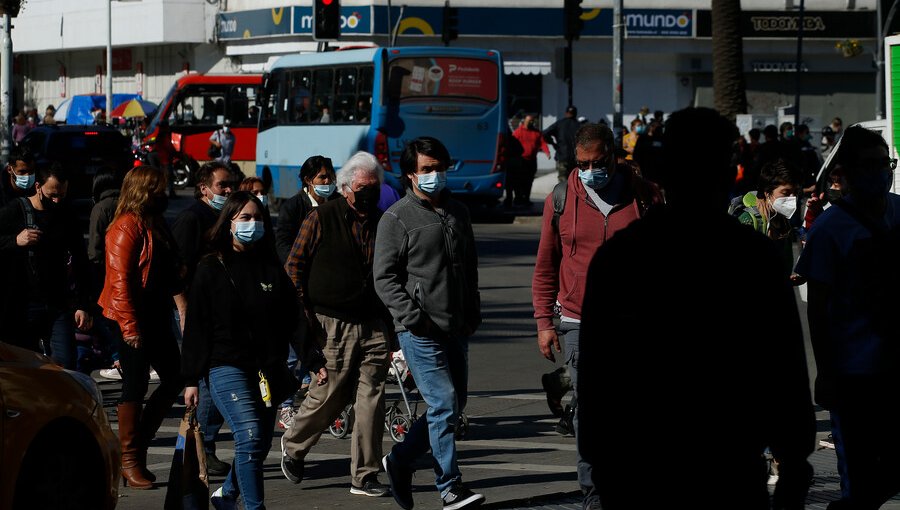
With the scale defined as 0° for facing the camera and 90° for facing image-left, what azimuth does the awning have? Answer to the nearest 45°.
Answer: approximately 0°

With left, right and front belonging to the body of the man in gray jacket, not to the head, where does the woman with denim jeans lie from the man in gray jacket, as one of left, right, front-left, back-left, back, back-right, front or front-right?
right

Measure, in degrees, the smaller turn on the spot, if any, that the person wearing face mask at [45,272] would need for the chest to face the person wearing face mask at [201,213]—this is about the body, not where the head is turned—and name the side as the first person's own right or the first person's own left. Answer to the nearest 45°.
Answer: approximately 45° to the first person's own left

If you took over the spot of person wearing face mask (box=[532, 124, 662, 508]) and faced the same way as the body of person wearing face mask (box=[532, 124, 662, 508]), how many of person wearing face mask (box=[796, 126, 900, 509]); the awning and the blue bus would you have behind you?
2

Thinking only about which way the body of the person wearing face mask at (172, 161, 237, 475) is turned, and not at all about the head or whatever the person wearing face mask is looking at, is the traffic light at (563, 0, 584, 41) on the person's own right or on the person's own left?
on the person's own left

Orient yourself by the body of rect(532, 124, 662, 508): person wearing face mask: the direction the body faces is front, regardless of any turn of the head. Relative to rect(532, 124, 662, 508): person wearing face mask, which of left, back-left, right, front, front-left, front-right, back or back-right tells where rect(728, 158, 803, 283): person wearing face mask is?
back-left

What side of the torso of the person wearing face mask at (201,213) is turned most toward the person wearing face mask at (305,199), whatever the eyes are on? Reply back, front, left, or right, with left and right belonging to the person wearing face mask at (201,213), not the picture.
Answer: left

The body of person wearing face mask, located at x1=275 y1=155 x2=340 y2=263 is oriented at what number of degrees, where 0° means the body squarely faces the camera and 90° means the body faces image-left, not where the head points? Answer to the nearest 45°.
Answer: approximately 315°

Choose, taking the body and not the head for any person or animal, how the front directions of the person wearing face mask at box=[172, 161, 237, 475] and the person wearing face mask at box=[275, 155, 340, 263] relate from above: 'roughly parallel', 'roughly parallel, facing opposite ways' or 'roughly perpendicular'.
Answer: roughly parallel

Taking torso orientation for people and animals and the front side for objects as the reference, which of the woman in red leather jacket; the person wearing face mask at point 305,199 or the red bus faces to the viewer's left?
the red bus

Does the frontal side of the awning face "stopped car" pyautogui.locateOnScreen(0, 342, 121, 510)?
yes

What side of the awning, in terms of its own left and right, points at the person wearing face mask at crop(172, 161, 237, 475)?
front

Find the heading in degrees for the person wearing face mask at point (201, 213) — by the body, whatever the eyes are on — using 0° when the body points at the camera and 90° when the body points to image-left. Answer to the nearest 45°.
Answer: approximately 315°

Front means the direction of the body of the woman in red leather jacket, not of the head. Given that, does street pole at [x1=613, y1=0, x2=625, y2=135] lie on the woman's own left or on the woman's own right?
on the woman's own left

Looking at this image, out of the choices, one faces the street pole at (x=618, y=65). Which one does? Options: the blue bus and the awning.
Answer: the awning

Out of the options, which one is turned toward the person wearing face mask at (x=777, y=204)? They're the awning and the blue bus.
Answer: the awning

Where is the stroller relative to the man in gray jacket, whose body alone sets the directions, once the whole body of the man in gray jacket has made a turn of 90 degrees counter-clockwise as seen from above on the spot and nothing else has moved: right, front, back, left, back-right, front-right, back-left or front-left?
front-left
